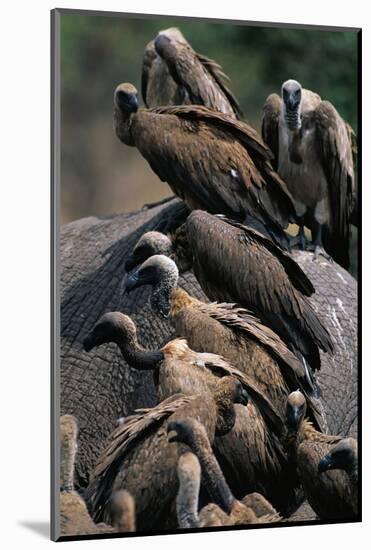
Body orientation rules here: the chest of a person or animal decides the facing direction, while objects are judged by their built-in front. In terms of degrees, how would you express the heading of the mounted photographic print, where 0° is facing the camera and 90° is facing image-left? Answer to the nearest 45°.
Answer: approximately 315°
